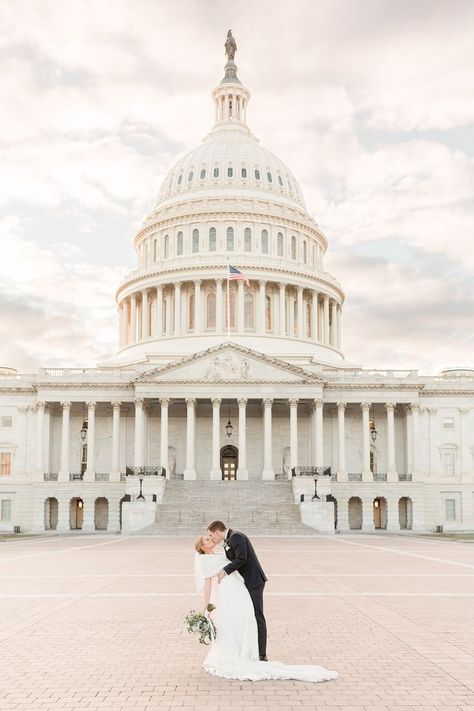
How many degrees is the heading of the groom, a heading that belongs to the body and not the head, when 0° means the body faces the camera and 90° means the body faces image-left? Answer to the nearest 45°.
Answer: approximately 90°

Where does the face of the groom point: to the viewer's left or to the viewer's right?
to the viewer's left

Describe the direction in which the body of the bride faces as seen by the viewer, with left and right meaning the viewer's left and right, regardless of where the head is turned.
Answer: facing to the right of the viewer
